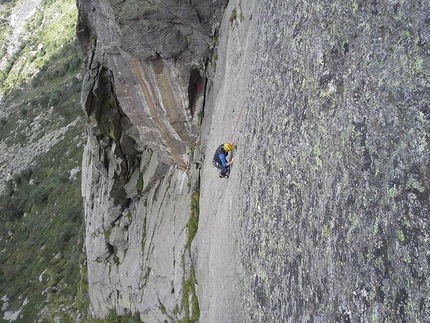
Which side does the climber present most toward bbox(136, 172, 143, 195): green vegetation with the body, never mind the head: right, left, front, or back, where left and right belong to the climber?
left

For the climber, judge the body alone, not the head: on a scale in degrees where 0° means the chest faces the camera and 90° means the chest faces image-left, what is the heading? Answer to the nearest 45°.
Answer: approximately 270°
